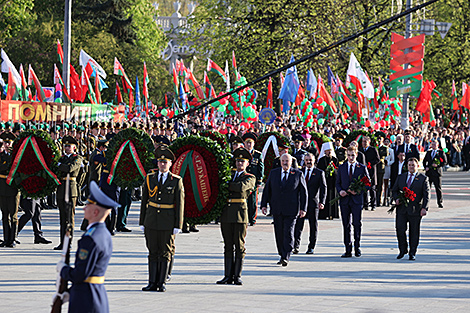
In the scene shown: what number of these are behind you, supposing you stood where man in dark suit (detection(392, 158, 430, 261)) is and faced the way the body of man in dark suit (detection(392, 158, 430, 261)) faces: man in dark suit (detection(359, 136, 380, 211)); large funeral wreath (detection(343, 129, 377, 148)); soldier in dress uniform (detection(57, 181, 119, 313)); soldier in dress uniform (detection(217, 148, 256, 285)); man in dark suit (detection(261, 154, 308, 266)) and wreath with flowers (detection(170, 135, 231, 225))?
2

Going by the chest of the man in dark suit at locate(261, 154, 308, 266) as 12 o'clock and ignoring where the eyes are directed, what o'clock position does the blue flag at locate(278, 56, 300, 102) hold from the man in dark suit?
The blue flag is roughly at 6 o'clock from the man in dark suit.

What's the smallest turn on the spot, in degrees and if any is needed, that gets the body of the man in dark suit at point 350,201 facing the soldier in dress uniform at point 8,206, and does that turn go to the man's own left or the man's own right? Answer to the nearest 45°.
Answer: approximately 90° to the man's own right

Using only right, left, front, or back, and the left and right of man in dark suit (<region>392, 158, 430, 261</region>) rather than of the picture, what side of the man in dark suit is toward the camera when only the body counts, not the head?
front

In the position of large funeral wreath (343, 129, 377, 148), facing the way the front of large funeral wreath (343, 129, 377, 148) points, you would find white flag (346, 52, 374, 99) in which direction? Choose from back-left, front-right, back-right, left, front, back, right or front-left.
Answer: back

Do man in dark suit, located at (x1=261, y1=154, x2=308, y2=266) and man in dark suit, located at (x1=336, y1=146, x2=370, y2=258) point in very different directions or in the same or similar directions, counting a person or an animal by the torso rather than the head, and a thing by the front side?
same or similar directions

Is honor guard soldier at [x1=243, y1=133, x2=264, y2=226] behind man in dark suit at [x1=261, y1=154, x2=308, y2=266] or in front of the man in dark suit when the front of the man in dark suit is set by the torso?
behind

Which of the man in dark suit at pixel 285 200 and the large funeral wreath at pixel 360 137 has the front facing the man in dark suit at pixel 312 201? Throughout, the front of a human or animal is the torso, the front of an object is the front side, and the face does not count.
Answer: the large funeral wreath

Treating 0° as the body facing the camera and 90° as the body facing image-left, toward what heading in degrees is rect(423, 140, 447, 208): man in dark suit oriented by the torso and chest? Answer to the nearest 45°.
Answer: approximately 0°

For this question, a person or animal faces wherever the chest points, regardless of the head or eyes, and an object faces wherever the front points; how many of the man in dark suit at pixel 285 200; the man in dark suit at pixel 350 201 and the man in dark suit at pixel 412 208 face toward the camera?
3

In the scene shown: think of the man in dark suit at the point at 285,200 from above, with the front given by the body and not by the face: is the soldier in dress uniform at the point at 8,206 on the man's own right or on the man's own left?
on the man's own right

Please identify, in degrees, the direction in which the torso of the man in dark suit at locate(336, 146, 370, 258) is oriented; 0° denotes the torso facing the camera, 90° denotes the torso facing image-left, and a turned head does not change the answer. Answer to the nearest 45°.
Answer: approximately 0°

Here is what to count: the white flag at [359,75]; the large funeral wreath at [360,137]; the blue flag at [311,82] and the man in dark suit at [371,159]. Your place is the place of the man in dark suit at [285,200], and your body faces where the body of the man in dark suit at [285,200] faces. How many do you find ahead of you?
0

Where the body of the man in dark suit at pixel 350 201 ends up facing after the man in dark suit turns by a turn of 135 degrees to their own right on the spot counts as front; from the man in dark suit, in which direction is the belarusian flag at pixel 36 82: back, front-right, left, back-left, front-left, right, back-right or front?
front

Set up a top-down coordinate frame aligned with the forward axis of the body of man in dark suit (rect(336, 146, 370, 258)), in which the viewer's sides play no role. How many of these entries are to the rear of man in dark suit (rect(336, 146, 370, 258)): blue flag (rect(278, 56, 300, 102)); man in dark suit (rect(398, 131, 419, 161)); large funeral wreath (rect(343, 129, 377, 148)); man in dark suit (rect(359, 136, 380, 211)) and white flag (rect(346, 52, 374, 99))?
5
